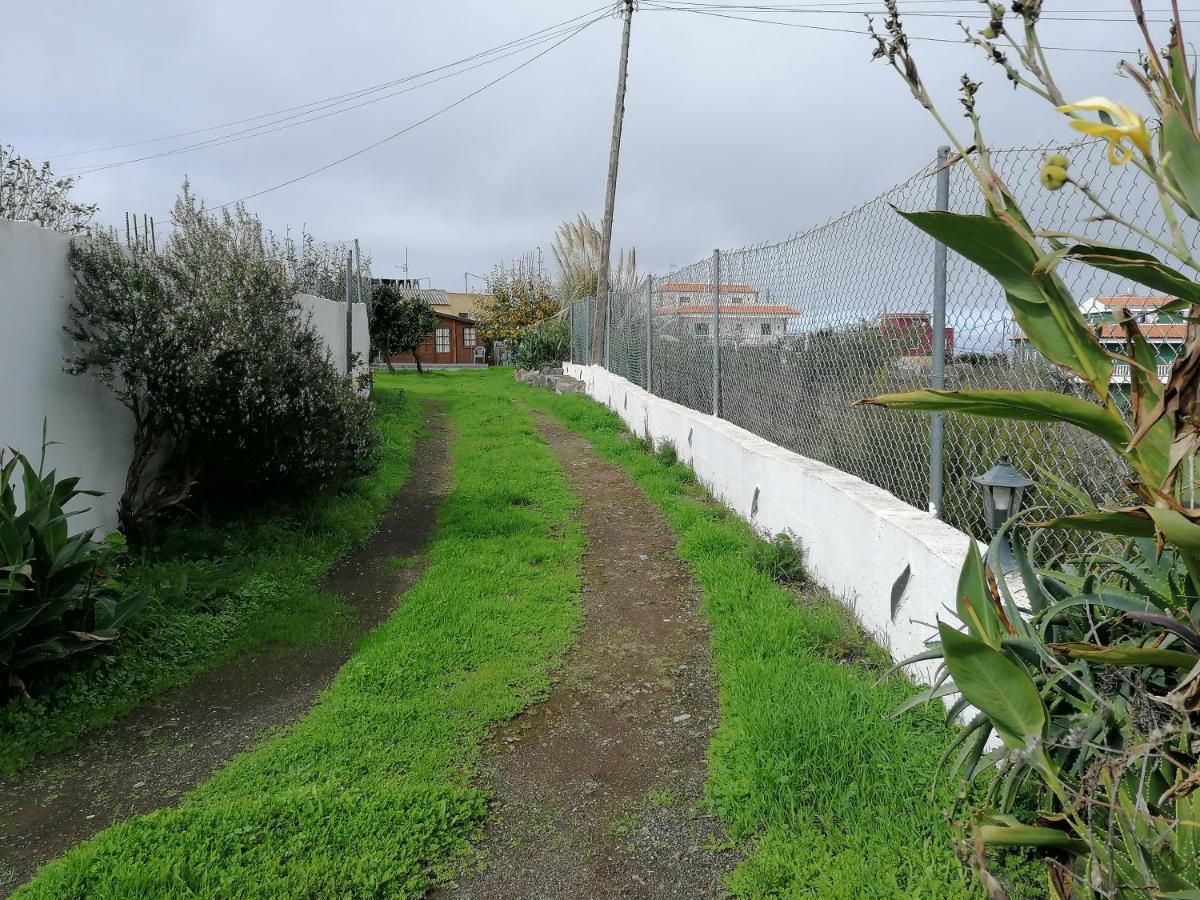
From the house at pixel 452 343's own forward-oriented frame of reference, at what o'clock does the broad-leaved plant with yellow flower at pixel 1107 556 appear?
The broad-leaved plant with yellow flower is roughly at 12 o'clock from the house.

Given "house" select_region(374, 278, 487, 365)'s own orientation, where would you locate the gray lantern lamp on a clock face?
The gray lantern lamp is roughly at 12 o'clock from the house.

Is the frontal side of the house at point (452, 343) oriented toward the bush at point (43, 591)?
yes

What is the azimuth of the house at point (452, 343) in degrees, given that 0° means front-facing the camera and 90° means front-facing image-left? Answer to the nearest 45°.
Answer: approximately 0°

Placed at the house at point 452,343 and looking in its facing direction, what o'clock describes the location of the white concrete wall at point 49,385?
The white concrete wall is roughly at 12 o'clock from the house.
